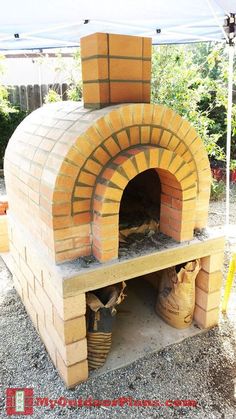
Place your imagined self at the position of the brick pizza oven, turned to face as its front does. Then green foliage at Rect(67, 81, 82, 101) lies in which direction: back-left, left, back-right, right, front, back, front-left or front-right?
back-left

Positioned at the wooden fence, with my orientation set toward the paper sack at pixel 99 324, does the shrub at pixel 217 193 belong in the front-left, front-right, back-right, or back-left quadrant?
front-left

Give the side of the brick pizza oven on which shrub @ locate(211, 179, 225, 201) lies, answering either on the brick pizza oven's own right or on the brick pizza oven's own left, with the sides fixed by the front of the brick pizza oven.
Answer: on the brick pizza oven's own left

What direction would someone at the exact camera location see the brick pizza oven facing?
facing the viewer and to the right of the viewer

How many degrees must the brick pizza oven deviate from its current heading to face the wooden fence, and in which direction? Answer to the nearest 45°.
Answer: approximately 135° to its left
